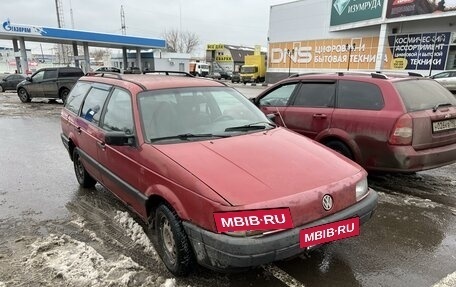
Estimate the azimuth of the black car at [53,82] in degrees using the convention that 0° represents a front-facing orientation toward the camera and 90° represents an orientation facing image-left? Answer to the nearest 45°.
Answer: approximately 90°

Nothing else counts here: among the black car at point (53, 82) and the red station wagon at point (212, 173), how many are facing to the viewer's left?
1

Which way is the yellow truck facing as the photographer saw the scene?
facing the viewer and to the left of the viewer

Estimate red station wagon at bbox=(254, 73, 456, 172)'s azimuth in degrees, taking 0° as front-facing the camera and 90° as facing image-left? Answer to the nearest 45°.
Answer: approximately 135°

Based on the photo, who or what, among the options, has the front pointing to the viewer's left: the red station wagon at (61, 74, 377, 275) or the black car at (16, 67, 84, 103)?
the black car

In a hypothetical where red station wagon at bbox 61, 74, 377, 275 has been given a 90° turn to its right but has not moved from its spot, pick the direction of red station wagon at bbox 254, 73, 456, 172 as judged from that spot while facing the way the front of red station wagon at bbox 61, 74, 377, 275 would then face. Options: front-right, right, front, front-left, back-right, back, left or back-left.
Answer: back

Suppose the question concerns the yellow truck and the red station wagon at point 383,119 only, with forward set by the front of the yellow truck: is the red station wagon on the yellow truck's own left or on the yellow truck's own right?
on the yellow truck's own left

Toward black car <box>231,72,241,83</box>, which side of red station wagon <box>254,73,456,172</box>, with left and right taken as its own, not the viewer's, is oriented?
front

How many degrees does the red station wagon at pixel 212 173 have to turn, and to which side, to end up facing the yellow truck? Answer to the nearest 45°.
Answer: approximately 135° to its left

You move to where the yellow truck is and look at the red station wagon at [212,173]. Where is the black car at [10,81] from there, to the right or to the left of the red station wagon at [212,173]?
right
